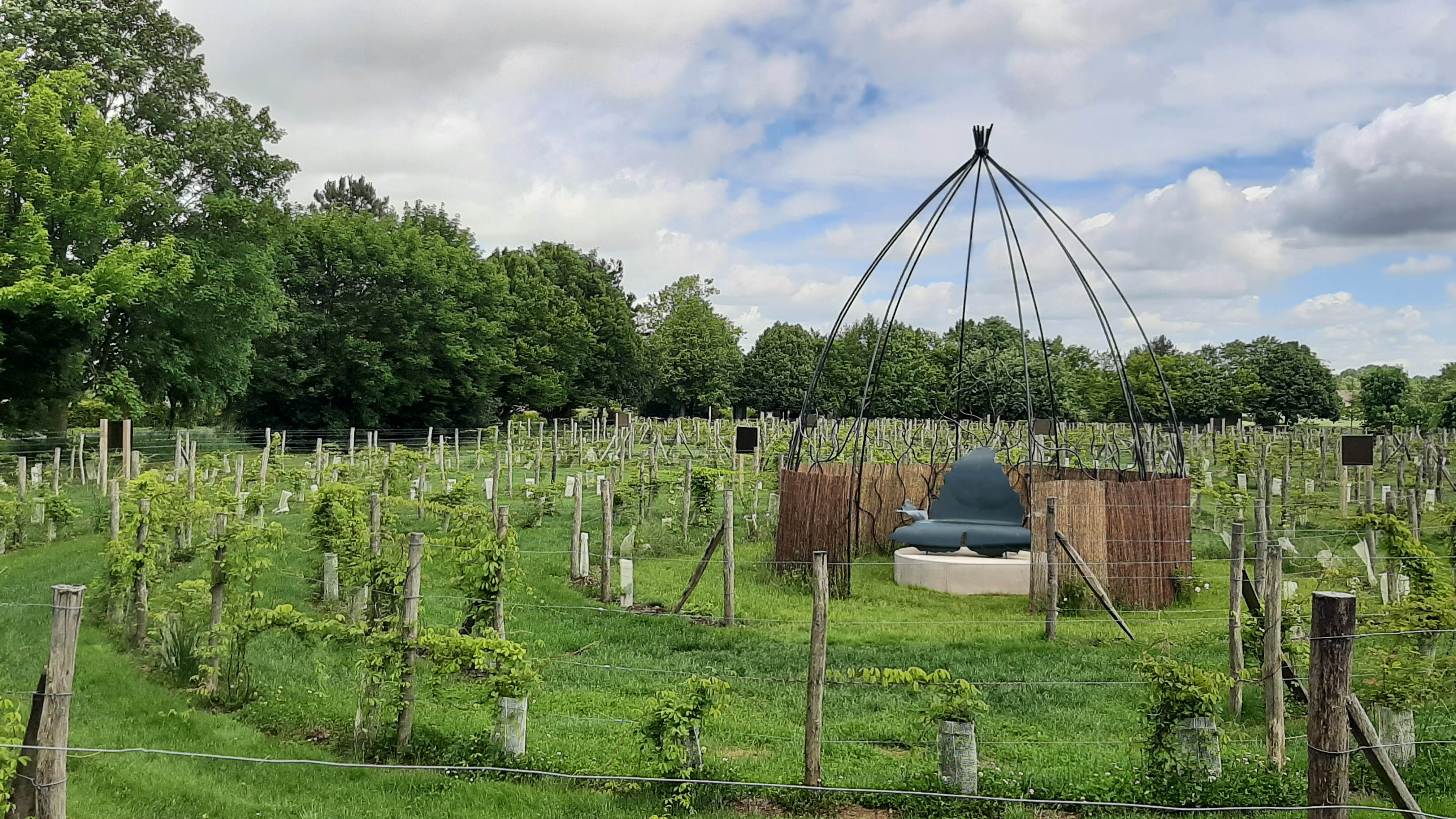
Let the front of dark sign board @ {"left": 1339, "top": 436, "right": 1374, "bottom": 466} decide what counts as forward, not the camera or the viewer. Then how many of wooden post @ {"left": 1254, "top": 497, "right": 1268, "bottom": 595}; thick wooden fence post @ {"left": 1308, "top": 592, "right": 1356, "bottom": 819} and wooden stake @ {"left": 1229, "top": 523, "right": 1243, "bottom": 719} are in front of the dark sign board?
3

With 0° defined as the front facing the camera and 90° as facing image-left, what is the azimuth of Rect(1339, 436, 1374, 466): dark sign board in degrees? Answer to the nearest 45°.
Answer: approximately 0°

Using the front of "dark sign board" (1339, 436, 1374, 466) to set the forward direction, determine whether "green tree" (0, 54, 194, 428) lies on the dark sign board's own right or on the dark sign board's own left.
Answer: on the dark sign board's own right

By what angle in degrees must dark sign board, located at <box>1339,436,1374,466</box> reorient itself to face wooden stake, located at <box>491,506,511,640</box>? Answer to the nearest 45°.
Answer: approximately 45° to its right

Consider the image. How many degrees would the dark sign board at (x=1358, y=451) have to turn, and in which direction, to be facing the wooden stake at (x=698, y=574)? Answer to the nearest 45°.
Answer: approximately 45° to its right

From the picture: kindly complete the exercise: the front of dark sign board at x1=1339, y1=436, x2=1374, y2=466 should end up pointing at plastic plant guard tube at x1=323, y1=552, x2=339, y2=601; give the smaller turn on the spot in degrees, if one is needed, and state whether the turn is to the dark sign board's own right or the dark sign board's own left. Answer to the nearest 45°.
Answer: approximately 45° to the dark sign board's own right

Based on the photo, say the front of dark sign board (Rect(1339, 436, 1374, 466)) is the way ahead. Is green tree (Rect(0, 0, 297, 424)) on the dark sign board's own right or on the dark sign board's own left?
on the dark sign board's own right

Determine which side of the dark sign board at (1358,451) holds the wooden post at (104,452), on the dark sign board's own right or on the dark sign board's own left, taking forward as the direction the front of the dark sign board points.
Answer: on the dark sign board's own right

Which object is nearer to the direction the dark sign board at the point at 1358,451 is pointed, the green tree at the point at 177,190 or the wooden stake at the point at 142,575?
the wooden stake

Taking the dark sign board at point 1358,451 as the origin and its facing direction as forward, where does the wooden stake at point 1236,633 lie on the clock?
The wooden stake is roughly at 12 o'clock from the dark sign board.

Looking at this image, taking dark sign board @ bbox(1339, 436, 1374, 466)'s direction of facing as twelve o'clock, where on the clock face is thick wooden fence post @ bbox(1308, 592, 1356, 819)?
The thick wooden fence post is roughly at 12 o'clock from the dark sign board.
